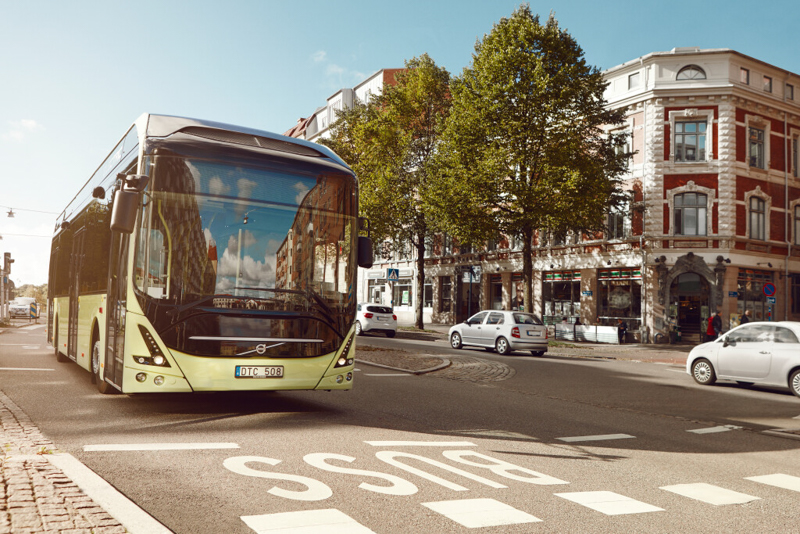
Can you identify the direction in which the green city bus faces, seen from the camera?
facing the viewer

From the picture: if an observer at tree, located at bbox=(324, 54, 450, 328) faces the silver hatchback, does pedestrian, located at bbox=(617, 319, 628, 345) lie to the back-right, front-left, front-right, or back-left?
front-left

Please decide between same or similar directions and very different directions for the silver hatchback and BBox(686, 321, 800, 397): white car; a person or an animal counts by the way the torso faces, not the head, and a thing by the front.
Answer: same or similar directions

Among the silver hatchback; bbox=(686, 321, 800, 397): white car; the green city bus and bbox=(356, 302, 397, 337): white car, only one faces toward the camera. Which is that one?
the green city bus

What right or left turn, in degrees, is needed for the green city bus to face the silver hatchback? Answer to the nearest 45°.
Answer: approximately 135° to its left

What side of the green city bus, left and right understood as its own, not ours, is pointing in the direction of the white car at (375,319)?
back

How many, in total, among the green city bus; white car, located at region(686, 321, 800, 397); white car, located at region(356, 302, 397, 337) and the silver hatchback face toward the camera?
1

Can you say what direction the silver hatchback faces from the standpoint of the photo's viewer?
facing away from the viewer and to the left of the viewer

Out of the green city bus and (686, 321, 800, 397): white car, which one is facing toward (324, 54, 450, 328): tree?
the white car

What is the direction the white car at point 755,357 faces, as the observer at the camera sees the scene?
facing away from the viewer and to the left of the viewer

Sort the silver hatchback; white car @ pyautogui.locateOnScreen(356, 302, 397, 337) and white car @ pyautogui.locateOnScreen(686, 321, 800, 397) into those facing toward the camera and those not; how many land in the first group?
0

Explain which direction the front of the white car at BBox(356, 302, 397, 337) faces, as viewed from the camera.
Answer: facing away from the viewer and to the left of the viewer

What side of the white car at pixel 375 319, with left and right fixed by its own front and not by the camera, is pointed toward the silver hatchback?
back

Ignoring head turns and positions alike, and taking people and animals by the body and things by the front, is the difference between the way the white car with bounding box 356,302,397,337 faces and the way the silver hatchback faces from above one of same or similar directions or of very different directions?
same or similar directions

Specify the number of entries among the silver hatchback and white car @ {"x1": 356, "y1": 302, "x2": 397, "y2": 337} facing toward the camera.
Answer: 0
